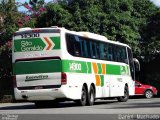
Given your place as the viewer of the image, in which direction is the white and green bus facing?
facing away from the viewer and to the right of the viewer

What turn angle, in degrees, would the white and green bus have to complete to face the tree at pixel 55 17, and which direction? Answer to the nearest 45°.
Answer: approximately 45° to its left

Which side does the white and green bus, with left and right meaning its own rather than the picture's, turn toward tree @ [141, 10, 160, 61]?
front
